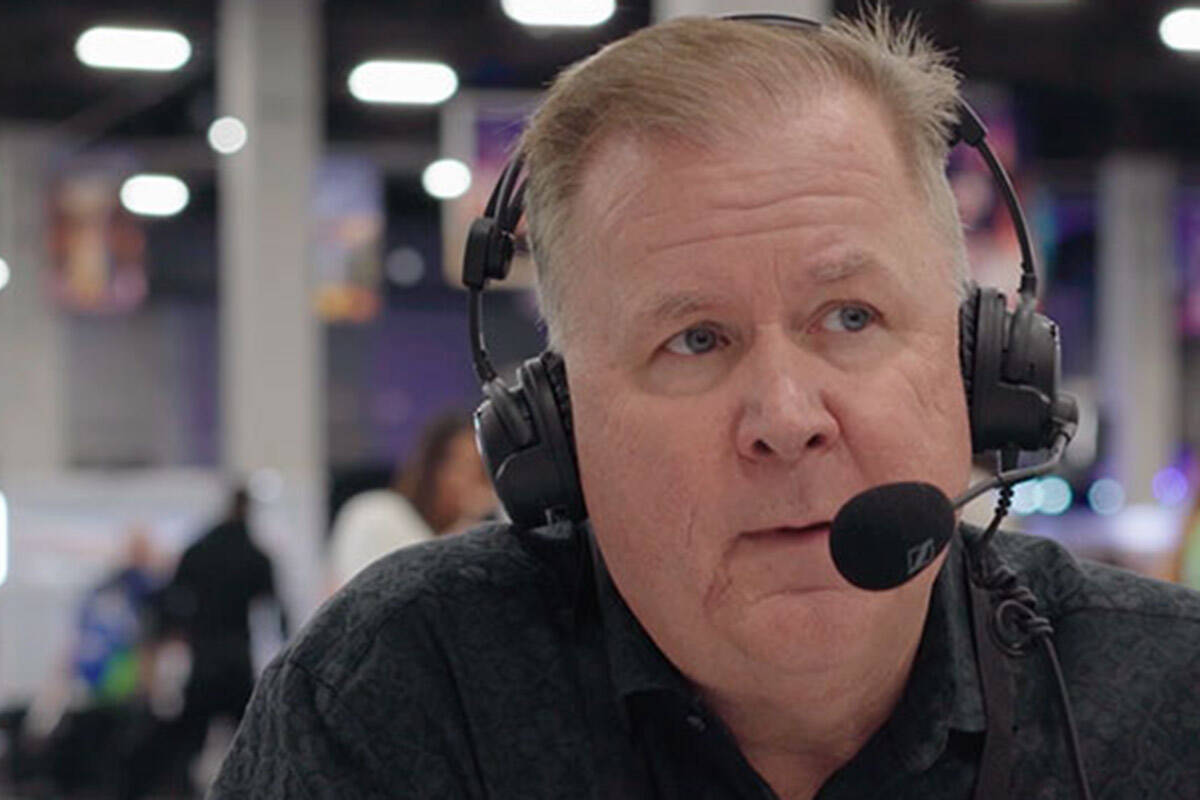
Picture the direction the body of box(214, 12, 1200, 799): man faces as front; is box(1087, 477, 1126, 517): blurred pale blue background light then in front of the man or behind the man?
behind

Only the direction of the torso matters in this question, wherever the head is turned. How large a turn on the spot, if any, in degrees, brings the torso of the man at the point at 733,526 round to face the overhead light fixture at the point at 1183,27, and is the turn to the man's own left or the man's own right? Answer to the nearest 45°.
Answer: approximately 180°

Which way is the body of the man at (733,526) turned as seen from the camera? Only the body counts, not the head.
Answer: toward the camera

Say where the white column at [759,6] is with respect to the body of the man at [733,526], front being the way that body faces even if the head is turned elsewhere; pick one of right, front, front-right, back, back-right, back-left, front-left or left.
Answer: back

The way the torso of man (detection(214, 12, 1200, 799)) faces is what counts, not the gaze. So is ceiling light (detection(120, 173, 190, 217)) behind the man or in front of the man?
behind

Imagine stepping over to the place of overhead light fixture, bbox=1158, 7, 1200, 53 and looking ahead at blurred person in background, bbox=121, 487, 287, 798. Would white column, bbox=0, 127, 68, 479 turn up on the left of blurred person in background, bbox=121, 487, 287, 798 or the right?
right

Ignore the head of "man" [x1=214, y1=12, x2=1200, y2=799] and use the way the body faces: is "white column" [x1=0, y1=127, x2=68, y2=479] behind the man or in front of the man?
behind

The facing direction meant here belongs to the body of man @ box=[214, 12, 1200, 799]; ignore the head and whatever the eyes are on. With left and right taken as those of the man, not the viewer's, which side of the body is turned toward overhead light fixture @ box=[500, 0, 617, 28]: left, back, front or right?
back

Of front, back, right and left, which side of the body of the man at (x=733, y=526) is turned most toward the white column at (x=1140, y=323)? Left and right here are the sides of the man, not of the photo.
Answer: back

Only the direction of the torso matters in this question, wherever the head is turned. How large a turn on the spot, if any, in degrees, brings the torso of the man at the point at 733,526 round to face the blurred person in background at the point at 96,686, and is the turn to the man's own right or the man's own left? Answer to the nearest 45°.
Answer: approximately 135° to the man's own right

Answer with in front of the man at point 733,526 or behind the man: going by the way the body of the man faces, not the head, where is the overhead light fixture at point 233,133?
behind

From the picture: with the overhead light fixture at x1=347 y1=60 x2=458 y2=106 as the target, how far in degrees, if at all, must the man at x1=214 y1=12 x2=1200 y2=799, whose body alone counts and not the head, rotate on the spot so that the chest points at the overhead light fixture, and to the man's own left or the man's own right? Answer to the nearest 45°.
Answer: approximately 180°
